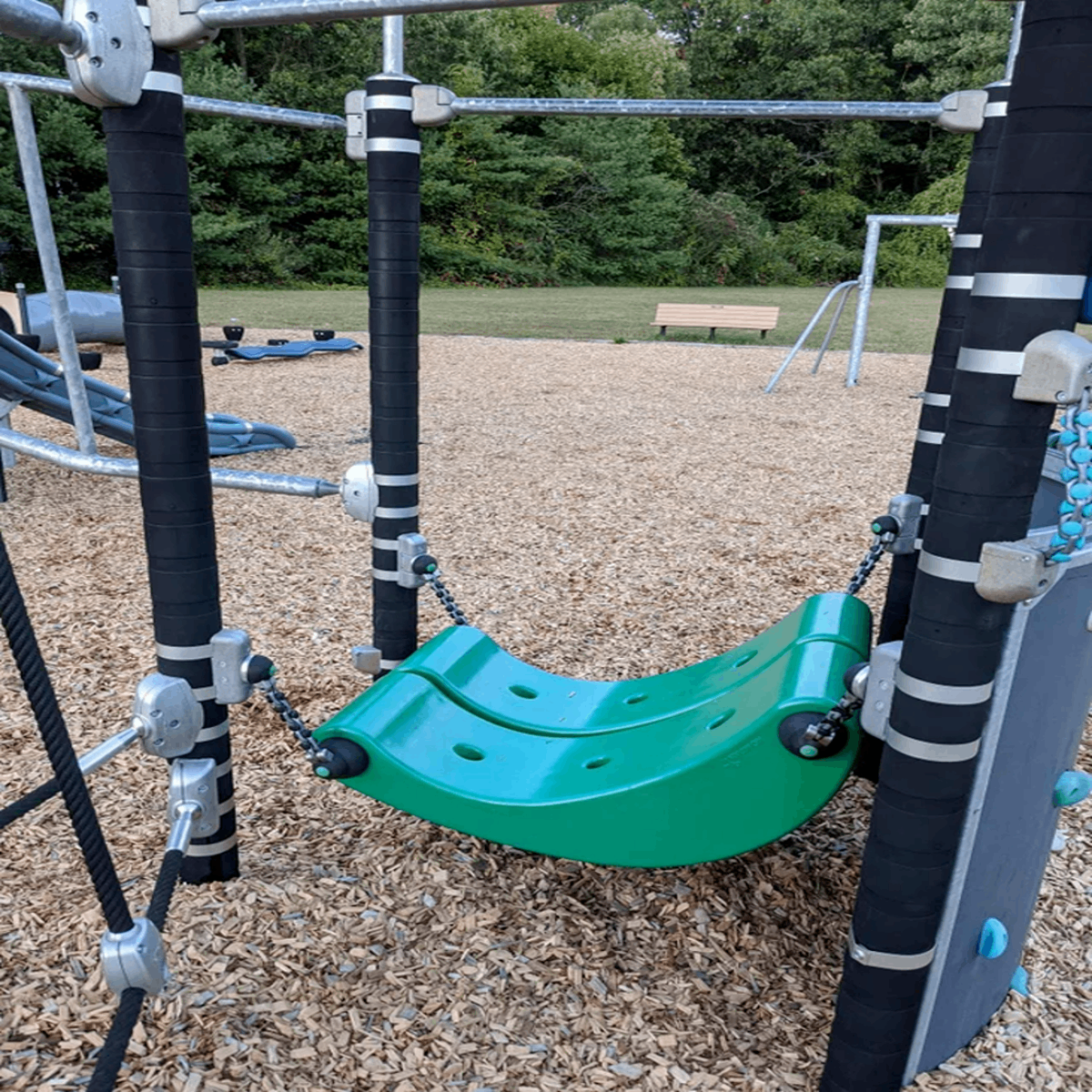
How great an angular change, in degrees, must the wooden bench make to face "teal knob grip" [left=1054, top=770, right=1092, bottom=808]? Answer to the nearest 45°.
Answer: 0° — it already faces it

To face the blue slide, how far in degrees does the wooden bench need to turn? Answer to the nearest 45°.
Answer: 0° — it already faces it

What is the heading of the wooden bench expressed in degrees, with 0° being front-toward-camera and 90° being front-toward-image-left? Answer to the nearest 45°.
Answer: approximately 0°

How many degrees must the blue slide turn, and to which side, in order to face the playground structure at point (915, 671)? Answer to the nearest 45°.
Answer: approximately 90° to its right

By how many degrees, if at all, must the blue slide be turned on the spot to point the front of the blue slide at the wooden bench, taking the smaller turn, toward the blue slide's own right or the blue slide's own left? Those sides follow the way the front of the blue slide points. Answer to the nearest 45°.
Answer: approximately 45° to the blue slide's own left

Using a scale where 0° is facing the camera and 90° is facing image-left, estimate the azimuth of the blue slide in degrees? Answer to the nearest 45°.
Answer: approximately 270°

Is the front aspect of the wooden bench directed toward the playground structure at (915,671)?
yes

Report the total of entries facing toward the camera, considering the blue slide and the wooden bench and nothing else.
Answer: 1
